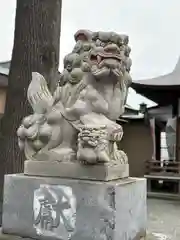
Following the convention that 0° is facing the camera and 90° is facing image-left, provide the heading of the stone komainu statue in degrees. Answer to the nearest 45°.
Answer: approximately 315°
